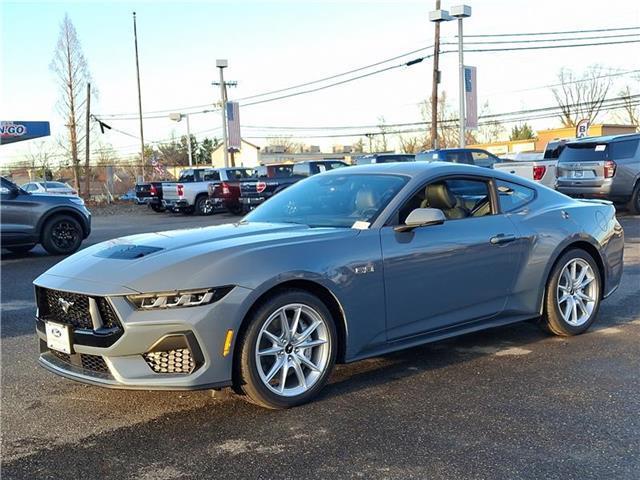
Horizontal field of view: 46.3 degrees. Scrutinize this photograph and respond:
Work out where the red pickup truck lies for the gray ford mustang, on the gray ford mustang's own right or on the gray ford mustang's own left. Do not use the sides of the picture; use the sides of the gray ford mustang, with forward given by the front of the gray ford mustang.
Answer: on the gray ford mustang's own right

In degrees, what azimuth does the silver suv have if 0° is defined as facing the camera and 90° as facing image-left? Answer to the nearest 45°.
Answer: approximately 225°

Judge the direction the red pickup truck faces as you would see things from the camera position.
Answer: facing away from the viewer and to the right of the viewer

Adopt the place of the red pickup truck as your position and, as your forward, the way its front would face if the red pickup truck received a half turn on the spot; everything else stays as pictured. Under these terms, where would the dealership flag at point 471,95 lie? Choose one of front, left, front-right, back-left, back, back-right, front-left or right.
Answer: back-left

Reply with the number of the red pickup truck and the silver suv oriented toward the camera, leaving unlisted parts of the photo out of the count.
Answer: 0

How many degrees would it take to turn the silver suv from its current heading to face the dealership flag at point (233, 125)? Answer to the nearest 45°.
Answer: approximately 90° to its left

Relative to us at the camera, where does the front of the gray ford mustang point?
facing the viewer and to the left of the viewer

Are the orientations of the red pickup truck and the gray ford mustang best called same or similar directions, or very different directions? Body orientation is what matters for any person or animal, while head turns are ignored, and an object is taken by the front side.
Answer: very different directions

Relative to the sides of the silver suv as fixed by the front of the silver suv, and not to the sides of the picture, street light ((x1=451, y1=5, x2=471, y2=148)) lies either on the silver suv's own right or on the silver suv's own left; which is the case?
on the silver suv's own left

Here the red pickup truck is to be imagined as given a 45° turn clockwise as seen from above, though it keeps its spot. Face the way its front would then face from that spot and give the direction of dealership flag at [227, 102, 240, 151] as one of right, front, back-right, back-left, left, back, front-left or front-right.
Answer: left

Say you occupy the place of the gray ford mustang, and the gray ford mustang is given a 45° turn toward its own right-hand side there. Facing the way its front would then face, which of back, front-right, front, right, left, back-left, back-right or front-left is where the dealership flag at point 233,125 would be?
right

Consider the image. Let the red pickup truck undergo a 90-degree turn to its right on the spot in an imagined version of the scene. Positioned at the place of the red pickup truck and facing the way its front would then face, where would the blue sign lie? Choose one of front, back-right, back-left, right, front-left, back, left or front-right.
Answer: back
